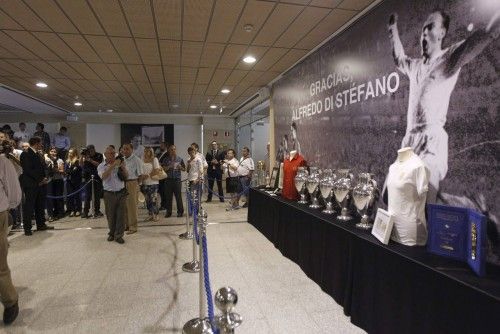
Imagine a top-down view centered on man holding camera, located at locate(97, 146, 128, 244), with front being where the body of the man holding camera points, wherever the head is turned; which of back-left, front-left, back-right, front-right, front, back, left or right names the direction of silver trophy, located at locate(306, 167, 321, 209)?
front

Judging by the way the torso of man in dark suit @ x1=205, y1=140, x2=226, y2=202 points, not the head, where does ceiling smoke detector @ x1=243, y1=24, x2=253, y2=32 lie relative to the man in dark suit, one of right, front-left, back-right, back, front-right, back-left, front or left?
front

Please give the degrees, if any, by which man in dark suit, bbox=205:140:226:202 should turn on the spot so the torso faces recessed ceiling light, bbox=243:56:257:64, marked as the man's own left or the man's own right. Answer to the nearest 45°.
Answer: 0° — they already face it

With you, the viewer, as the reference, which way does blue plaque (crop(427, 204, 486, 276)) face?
facing the viewer and to the left of the viewer

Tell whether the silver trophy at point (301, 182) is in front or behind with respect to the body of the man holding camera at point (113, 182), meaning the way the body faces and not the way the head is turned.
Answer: in front

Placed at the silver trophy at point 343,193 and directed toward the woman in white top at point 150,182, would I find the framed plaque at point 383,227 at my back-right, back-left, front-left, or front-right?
back-left

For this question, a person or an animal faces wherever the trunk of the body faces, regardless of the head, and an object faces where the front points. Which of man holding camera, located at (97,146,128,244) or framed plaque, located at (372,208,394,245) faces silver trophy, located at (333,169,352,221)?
the man holding camera

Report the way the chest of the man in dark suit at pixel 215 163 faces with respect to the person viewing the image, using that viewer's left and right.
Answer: facing the viewer

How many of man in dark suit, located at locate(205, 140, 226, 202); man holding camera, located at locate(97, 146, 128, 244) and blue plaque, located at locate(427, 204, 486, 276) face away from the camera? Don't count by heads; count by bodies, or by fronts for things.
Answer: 0

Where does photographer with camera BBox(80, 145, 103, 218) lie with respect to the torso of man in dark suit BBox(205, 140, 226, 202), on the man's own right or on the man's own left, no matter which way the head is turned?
on the man's own right

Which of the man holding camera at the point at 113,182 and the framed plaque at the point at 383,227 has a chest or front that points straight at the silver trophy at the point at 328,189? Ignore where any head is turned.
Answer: the man holding camera

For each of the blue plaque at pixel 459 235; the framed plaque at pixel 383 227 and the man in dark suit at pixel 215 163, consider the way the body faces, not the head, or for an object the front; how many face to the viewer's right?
0

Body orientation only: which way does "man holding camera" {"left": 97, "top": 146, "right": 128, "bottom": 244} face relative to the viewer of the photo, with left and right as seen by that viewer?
facing the viewer and to the right of the viewer

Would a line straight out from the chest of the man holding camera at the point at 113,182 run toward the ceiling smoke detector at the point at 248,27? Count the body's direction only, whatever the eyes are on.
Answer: yes

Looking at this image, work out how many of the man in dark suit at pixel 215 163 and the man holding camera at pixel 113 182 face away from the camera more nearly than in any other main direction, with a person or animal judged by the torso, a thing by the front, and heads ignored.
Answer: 0
